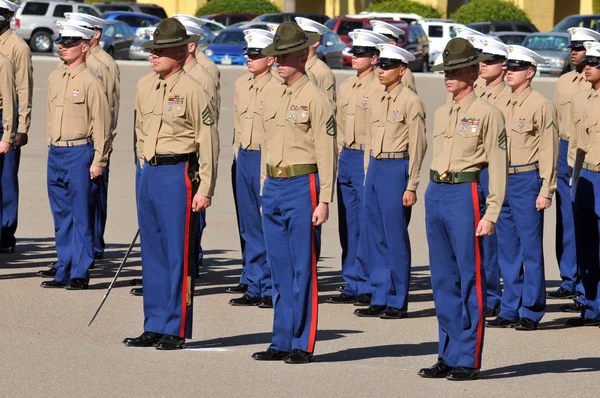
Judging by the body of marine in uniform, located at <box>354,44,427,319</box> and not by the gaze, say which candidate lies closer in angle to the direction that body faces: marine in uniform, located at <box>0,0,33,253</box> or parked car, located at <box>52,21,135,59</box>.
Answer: the marine in uniform

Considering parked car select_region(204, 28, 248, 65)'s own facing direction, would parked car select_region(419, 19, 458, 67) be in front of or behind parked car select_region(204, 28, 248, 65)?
behind

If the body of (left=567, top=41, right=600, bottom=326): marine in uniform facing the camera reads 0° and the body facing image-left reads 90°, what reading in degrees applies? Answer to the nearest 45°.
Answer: approximately 45°

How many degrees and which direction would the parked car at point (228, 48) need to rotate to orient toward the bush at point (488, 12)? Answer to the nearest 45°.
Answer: approximately 180°

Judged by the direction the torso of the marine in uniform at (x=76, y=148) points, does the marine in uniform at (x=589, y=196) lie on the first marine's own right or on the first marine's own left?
on the first marine's own left

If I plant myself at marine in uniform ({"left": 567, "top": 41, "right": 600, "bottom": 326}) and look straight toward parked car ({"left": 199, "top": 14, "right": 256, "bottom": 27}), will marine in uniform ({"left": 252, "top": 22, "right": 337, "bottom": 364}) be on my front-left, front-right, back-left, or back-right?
back-left

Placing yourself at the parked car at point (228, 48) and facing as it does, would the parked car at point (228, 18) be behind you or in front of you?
behind

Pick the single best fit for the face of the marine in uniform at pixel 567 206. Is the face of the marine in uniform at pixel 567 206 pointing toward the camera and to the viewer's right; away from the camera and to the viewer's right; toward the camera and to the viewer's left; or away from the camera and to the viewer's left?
toward the camera and to the viewer's left

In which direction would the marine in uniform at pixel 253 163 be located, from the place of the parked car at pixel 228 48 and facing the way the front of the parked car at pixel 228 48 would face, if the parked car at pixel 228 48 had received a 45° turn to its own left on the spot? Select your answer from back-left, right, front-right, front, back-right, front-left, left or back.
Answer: front

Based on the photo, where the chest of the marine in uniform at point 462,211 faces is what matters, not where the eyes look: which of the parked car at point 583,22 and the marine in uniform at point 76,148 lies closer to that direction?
the marine in uniform

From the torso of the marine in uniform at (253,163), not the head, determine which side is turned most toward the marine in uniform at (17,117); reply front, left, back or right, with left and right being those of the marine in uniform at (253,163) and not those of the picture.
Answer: right
